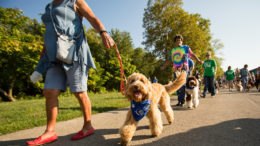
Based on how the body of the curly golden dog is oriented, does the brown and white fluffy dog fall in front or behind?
behind

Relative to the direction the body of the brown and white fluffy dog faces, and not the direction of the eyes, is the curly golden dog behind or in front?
in front

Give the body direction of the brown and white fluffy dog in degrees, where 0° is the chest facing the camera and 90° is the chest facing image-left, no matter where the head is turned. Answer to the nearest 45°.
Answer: approximately 0°

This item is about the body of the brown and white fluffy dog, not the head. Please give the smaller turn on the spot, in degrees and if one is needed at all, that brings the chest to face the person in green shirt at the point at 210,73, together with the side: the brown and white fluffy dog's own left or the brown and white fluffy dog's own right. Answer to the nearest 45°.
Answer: approximately 180°

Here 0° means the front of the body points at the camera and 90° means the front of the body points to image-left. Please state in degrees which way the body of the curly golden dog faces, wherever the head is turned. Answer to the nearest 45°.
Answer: approximately 45°
